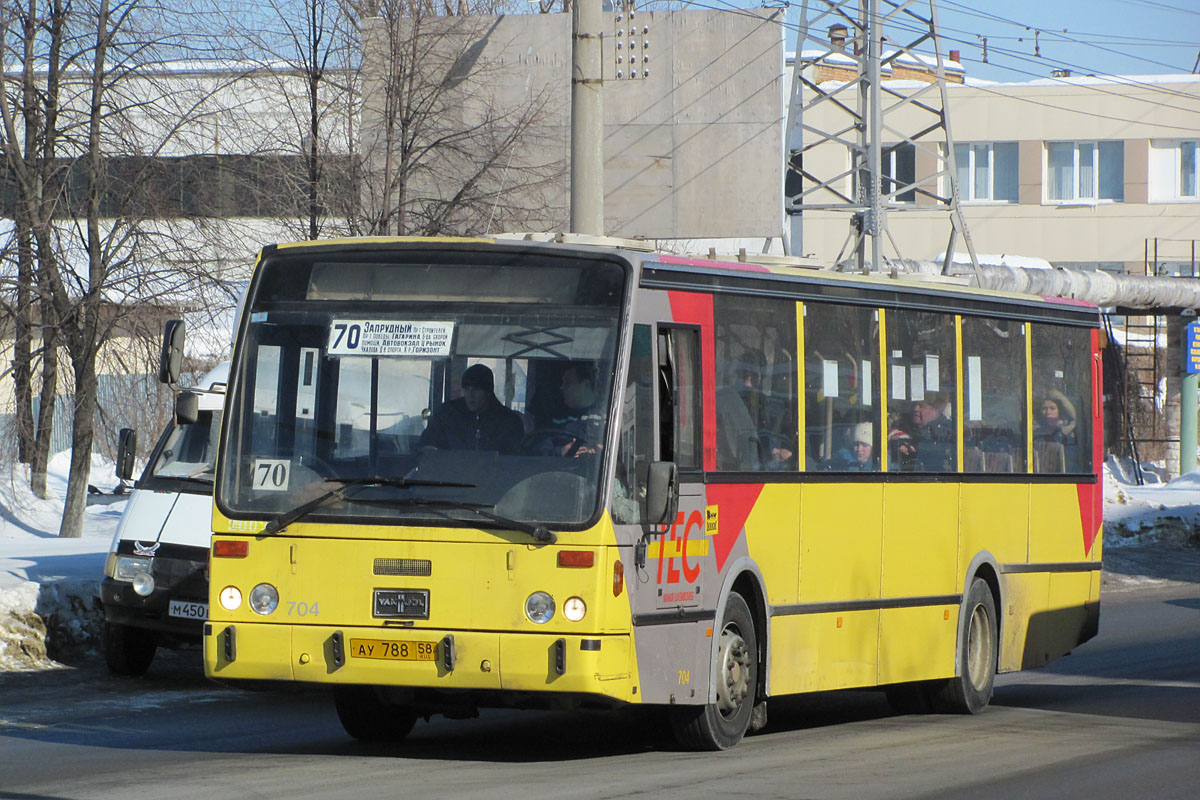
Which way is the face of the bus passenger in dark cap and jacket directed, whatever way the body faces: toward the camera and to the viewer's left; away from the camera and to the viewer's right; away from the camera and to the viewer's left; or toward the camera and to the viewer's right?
toward the camera and to the viewer's left

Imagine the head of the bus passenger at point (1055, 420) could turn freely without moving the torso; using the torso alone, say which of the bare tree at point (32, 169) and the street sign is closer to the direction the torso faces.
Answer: the bare tree

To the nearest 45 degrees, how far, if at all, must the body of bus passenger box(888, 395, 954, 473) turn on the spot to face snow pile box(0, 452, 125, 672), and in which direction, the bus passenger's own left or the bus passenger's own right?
approximately 45° to the bus passenger's own right

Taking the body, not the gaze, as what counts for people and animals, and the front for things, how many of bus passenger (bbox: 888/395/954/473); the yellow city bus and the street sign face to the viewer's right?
0

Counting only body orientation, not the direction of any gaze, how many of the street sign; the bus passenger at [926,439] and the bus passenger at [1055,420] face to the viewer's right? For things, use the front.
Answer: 0

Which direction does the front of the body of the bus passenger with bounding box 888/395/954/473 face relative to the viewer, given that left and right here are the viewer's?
facing the viewer and to the left of the viewer

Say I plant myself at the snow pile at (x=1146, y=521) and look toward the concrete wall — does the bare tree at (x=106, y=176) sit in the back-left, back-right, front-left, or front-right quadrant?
front-left

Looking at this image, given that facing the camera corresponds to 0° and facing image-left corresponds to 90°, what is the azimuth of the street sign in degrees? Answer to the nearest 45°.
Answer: approximately 0°

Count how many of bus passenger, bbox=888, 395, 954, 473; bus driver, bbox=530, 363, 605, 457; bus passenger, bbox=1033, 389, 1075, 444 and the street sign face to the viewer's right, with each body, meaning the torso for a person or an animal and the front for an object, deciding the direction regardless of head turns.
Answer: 0

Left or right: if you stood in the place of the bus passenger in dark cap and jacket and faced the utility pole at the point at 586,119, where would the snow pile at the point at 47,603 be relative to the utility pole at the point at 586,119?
left
